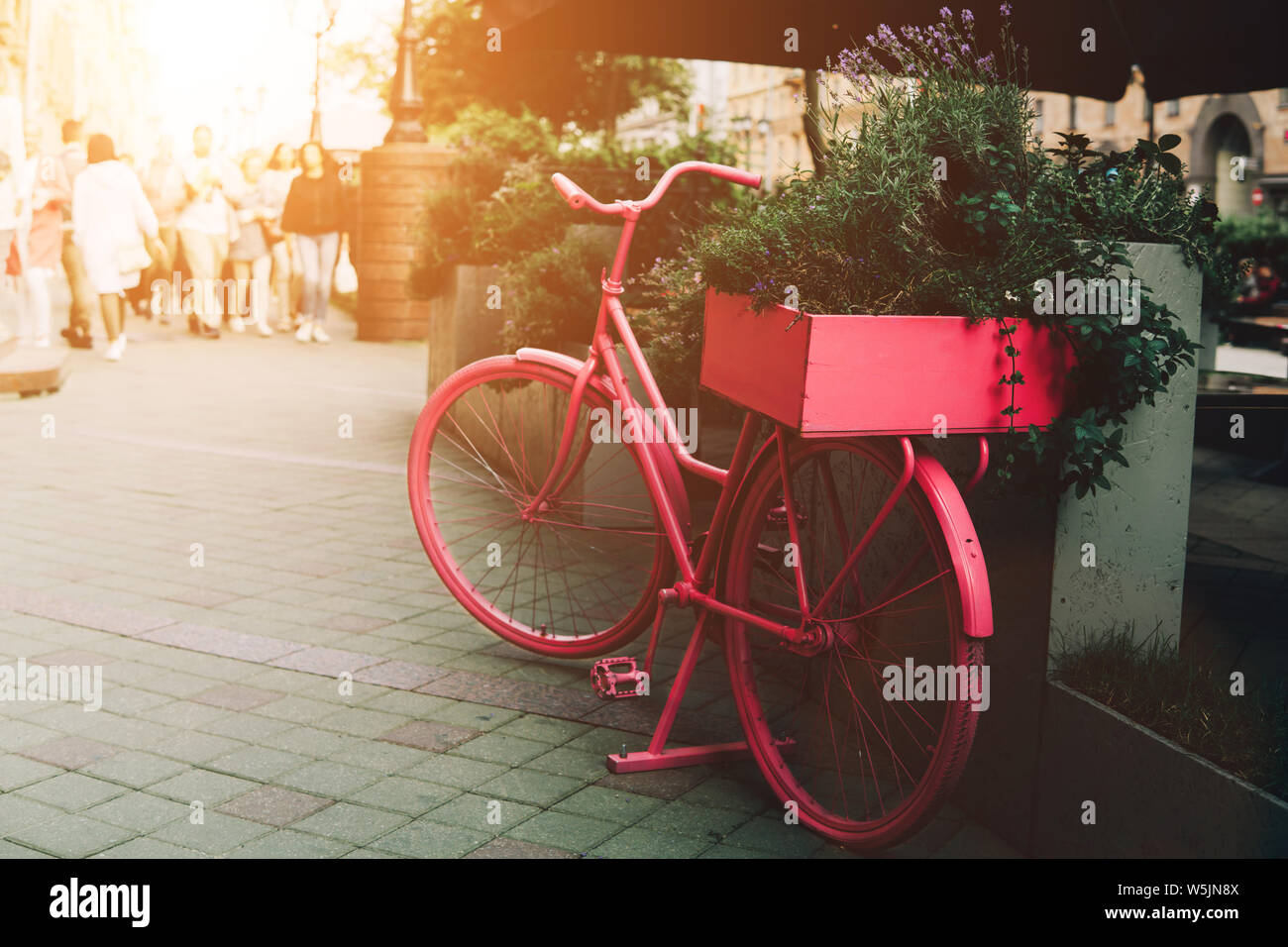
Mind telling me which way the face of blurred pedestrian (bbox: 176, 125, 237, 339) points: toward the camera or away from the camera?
toward the camera

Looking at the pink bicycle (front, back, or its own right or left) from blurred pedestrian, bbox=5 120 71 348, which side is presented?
front

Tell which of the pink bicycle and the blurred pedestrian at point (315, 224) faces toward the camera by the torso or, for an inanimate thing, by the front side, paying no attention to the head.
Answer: the blurred pedestrian

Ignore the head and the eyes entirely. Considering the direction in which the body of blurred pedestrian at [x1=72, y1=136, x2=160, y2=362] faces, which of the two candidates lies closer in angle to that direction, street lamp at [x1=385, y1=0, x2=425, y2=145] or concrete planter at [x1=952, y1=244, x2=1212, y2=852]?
the street lamp

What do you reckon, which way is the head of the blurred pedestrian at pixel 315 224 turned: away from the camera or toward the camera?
toward the camera

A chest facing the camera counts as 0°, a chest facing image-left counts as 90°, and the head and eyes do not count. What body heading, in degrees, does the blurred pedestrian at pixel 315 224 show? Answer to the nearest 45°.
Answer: approximately 0°

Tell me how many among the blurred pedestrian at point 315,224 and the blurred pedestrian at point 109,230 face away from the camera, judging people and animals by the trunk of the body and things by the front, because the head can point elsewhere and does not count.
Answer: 1

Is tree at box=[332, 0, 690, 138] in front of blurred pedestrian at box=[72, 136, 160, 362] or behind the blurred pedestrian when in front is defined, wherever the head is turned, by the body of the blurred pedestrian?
in front

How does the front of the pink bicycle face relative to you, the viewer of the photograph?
facing away from the viewer and to the left of the viewer

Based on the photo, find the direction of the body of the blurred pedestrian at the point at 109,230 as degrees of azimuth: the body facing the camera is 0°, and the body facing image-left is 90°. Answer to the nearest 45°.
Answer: approximately 180°

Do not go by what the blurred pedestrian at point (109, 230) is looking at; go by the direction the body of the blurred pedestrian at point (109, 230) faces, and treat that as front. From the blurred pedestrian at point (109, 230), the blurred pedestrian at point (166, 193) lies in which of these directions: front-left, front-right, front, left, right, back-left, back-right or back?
front

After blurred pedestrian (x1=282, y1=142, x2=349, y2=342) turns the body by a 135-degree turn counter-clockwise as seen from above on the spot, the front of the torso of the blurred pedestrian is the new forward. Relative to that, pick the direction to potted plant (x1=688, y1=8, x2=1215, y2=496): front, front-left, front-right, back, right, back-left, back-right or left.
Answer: back-right

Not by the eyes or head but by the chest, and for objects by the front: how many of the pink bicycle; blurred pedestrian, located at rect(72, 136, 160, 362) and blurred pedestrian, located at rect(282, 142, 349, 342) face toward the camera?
1
